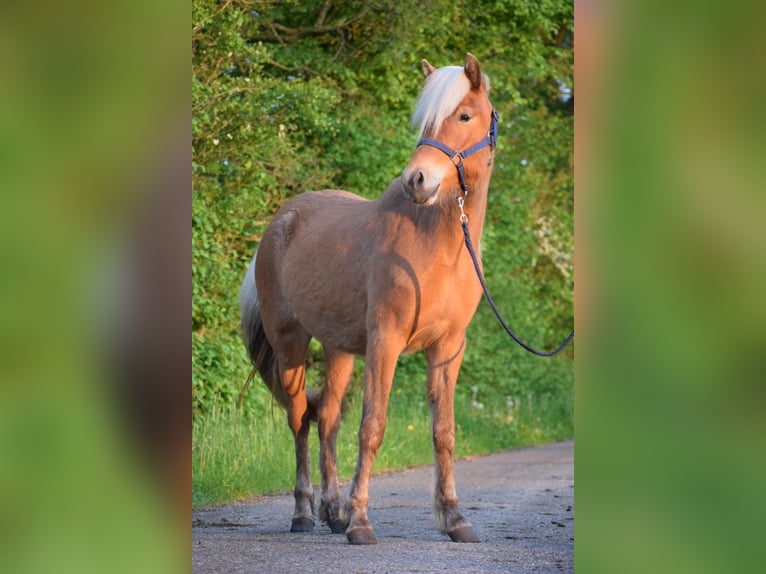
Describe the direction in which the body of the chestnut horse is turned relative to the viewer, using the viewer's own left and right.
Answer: facing the viewer and to the right of the viewer
